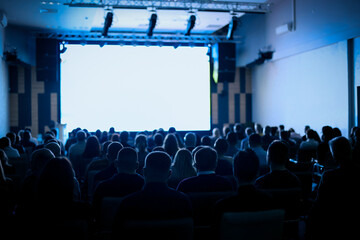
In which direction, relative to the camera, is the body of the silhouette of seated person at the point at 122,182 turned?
away from the camera

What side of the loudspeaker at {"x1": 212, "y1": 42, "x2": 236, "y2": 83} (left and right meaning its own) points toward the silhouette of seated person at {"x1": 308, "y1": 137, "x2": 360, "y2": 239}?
front

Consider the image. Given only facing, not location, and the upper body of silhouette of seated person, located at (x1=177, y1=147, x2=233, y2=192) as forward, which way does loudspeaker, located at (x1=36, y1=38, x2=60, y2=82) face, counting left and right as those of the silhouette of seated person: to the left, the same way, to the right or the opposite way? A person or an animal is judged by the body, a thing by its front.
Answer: the opposite way

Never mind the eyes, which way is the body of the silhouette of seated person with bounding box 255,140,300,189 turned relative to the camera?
away from the camera

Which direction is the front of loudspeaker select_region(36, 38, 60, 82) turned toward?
toward the camera

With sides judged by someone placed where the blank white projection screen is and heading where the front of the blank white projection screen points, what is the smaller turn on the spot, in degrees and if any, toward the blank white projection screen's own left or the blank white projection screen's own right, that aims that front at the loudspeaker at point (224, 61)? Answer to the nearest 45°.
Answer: approximately 90° to the blank white projection screen's own left

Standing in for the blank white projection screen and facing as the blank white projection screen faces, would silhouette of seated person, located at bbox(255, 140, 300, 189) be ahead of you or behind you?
ahead

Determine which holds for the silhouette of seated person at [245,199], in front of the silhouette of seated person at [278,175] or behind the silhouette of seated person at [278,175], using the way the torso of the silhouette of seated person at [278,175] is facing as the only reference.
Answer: behind

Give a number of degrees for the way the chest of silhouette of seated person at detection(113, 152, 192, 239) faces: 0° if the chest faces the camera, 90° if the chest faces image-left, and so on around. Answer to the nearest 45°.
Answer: approximately 180°

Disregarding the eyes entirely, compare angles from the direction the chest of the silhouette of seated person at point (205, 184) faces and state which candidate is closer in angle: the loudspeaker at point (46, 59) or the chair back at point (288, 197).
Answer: the loudspeaker

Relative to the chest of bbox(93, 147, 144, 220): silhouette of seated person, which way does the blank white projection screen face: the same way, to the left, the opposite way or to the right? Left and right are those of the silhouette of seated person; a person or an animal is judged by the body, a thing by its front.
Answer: the opposite way

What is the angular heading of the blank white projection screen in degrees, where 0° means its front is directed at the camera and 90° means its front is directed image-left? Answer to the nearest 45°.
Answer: approximately 0°

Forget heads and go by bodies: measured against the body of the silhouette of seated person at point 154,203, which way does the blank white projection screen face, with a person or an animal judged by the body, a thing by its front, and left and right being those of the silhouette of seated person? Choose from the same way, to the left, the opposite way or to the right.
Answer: the opposite way

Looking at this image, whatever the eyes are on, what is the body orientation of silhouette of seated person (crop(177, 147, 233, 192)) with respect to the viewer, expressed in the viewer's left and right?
facing away from the viewer

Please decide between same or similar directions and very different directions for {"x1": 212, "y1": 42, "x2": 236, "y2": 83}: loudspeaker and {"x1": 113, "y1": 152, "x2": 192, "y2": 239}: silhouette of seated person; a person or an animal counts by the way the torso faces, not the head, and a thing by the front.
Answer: very different directions

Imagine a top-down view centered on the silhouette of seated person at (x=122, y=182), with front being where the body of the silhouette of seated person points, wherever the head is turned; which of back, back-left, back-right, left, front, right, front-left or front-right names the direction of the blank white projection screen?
front

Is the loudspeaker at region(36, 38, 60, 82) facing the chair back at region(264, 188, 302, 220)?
yes

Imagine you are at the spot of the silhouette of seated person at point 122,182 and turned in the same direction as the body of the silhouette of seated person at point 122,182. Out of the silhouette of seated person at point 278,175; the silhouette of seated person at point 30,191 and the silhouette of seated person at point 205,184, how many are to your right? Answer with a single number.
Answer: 2

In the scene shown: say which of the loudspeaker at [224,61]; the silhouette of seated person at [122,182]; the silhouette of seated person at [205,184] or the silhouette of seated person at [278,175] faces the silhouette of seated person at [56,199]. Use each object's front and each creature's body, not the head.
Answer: the loudspeaker

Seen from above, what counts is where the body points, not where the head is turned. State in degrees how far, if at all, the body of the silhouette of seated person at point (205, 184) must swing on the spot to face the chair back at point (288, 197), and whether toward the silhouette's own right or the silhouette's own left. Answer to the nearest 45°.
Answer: approximately 90° to the silhouette's own right

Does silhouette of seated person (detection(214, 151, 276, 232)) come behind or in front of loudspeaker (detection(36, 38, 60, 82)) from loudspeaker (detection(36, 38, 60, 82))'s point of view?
in front
